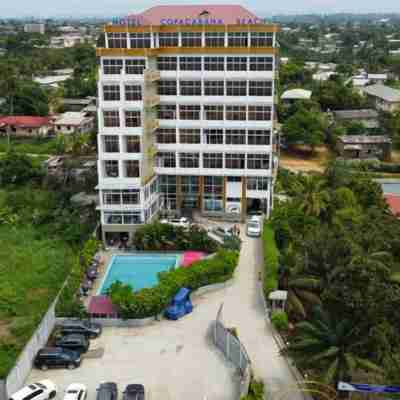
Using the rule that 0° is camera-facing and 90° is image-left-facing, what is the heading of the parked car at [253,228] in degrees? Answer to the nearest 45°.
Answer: approximately 0°

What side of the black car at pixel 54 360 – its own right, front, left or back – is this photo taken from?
right

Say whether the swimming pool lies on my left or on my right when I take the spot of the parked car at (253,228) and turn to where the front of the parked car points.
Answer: on my right

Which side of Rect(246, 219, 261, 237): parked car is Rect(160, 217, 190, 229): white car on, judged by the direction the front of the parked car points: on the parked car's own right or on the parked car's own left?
on the parked car's own right

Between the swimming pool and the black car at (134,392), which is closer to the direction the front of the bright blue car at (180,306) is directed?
the black car

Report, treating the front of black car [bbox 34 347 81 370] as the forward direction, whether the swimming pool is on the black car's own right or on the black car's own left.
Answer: on the black car's own left

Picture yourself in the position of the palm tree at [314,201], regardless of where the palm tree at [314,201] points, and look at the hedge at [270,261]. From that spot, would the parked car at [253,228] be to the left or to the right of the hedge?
right

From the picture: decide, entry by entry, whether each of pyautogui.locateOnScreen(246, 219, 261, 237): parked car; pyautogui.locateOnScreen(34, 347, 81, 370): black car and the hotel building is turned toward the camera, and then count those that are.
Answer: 2

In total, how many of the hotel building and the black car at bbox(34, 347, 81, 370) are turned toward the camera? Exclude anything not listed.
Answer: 1

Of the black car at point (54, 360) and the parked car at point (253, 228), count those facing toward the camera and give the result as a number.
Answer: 1

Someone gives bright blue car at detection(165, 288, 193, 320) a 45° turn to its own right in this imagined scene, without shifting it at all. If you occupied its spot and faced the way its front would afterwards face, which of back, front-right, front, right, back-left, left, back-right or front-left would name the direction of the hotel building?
right

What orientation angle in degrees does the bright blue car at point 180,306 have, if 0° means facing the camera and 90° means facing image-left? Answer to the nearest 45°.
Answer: approximately 45°
